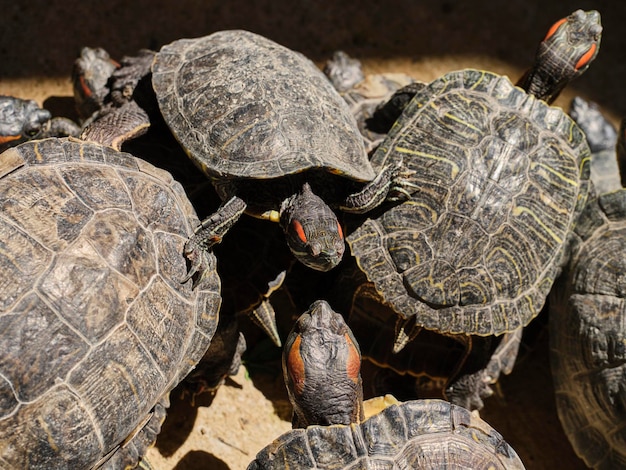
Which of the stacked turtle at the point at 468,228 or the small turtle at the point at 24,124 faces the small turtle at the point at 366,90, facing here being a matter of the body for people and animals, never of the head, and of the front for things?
the small turtle at the point at 24,124

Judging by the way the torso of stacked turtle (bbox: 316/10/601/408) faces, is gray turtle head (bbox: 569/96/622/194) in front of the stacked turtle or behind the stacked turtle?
in front

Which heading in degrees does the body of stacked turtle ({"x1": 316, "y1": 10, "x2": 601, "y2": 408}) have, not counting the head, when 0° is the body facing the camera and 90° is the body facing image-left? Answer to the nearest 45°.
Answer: approximately 225°

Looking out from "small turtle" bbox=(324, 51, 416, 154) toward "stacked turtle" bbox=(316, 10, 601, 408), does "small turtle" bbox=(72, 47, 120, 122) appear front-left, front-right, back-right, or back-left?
back-right

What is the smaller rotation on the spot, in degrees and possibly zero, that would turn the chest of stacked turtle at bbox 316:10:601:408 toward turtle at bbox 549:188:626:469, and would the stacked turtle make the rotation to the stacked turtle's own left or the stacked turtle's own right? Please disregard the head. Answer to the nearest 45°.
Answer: approximately 45° to the stacked turtle's own right

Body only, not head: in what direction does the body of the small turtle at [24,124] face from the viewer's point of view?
to the viewer's right

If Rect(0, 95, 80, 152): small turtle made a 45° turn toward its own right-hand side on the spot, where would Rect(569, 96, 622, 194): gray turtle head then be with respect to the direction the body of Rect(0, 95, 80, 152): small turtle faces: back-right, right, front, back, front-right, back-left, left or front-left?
front-left

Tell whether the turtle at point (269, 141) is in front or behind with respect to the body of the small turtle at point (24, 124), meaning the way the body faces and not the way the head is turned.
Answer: in front
